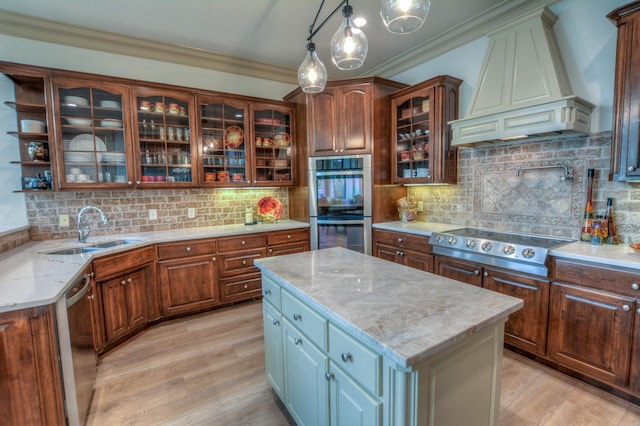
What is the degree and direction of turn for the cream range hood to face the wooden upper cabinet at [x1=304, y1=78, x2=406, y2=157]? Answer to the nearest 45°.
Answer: approximately 45° to its right

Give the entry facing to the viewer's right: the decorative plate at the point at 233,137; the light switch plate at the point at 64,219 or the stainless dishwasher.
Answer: the stainless dishwasher

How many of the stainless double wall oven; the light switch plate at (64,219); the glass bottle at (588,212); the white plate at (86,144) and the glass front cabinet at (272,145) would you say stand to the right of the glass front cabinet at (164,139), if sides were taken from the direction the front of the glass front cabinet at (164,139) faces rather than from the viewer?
2

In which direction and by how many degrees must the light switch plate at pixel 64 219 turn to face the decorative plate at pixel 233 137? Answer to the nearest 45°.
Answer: approximately 90° to its left

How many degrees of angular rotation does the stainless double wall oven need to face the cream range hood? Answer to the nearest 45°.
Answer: approximately 45° to its left

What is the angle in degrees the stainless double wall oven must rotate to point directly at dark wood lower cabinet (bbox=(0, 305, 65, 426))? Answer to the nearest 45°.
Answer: approximately 45° to its right

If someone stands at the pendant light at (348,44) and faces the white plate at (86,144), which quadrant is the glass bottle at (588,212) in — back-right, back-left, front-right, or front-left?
back-right

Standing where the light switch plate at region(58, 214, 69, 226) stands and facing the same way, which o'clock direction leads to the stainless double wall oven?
The stainless double wall oven is roughly at 10 o'clock from the light switch plate.

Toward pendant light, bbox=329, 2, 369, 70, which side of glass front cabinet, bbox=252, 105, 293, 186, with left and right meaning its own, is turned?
front

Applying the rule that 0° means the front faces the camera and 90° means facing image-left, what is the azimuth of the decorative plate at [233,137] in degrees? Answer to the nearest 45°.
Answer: approximately 0°

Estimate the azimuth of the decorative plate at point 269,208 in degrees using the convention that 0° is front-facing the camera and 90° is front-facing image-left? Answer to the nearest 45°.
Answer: approximately 0°

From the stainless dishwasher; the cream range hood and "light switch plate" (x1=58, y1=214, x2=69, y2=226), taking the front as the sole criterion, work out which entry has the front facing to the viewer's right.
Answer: the stainless dishwasher

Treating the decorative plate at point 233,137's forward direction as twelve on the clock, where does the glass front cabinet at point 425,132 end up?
The glass front cabinet is roughly at 10 o'clock from the decorative plate.
